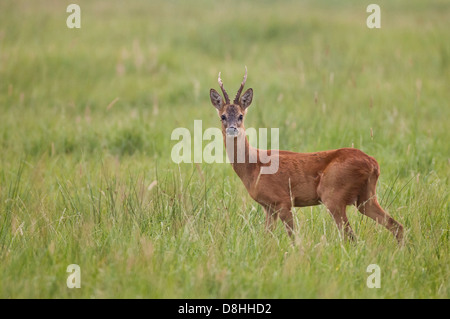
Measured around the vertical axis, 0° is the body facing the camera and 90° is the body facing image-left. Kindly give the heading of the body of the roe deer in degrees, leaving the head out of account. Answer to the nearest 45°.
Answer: approximately 90°
